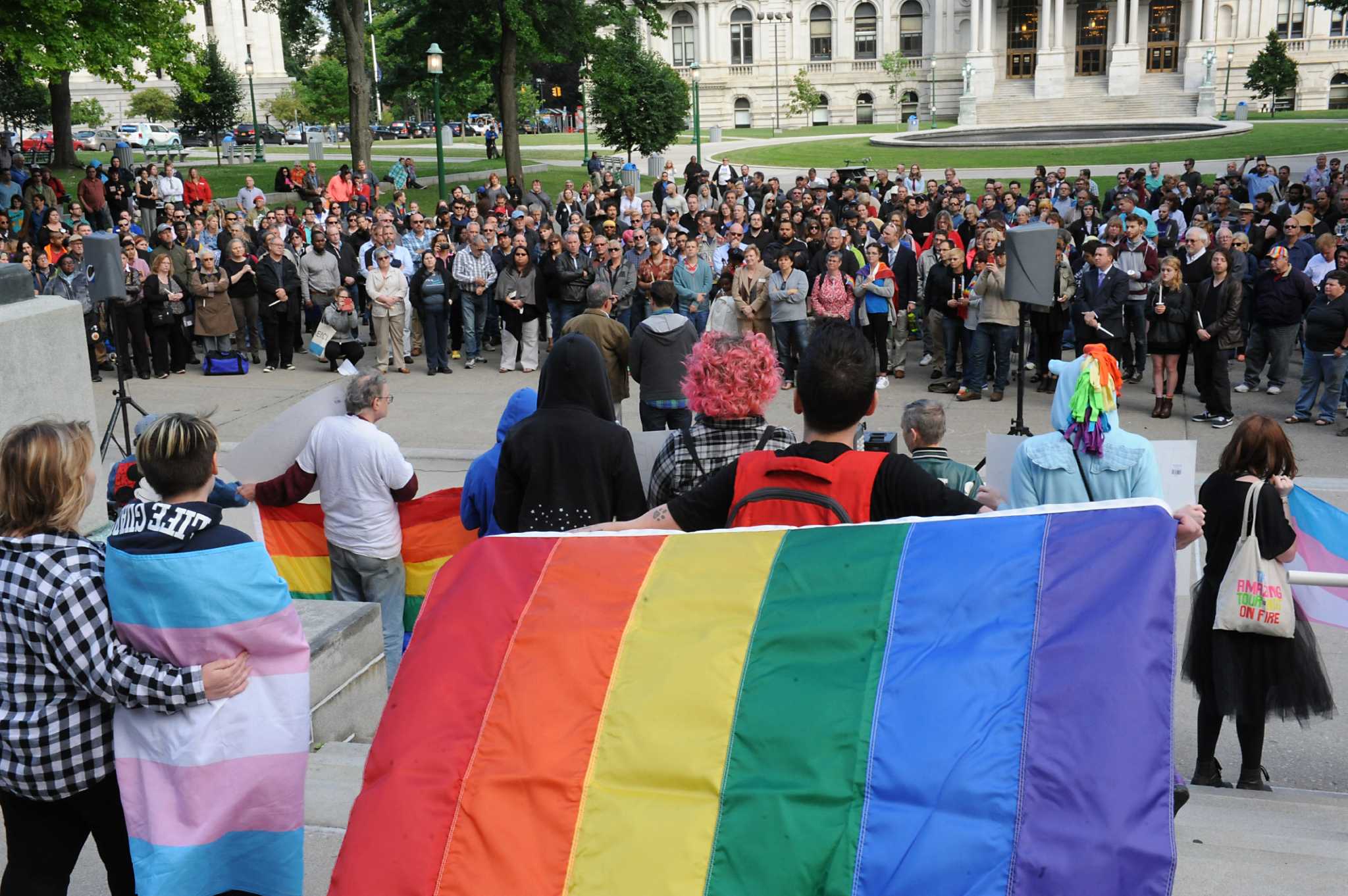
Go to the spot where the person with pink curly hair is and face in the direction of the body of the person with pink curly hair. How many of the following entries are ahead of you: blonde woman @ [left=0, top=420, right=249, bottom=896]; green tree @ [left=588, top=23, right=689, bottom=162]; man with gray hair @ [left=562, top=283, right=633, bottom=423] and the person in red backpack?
2

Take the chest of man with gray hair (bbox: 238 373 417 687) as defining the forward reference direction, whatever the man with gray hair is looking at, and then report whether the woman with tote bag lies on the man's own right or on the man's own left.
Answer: on the man's own right

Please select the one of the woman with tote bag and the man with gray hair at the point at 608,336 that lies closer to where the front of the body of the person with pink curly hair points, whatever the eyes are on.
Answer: the man with gray hair

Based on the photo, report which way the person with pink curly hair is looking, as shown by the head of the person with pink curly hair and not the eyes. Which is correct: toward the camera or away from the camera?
away from the camera

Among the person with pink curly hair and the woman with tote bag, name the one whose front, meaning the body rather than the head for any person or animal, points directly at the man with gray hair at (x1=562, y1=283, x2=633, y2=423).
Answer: the person with pink curly hair

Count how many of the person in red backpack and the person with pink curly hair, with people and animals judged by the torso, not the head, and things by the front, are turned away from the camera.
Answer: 2

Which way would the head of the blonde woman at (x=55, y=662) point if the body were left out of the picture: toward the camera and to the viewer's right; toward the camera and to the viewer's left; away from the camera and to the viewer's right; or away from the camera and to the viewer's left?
away from the camera and to the viewer's right

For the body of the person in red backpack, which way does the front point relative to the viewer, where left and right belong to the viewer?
facing away from the viewer

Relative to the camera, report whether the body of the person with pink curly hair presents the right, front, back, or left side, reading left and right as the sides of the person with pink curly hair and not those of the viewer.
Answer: back

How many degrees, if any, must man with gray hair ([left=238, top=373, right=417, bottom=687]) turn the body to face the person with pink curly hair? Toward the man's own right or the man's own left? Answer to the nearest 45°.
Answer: approximately 90° to the man's own right

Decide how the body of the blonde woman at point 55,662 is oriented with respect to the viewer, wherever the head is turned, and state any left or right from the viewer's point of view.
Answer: facing away from the viewer and to the right of the viewer

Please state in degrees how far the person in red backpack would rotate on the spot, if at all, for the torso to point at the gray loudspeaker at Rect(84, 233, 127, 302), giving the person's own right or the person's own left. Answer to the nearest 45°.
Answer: approximately 45° to the person's own left

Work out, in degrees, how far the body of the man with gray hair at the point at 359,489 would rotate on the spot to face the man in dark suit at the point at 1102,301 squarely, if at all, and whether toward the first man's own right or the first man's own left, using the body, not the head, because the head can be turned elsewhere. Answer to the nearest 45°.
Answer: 0° — they already face them
